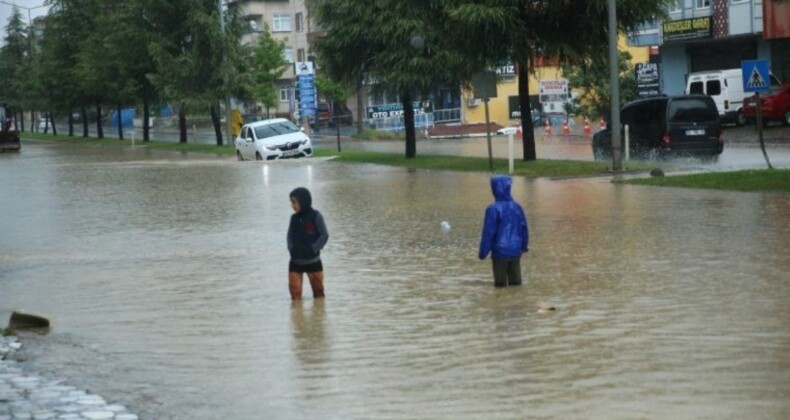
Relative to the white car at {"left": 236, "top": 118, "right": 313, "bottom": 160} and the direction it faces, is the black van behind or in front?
in front

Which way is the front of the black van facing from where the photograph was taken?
facing away from the viewer and to the left of the viewer

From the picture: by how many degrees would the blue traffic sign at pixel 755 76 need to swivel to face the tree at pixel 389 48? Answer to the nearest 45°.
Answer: approximately 135° to its right

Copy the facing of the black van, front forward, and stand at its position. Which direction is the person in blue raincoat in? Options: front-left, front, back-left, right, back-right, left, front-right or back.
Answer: back-left

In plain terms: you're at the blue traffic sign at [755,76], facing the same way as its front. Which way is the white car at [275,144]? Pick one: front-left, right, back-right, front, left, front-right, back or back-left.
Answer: back-right

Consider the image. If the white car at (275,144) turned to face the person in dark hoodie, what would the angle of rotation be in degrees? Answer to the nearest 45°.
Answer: approximately 45° to its right

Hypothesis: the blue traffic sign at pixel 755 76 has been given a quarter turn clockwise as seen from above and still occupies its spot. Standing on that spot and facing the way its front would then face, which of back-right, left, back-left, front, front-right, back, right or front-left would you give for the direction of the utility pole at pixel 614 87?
front-right

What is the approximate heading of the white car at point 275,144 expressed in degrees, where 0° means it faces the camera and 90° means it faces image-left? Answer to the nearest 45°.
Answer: approximately 315°

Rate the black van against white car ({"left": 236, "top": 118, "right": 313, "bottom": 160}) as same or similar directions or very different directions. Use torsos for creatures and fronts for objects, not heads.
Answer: very different directions

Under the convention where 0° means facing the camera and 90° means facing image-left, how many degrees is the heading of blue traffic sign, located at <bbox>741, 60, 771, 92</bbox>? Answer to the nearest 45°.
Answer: approximately 0°

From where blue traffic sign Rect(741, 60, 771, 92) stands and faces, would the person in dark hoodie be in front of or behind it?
in front
